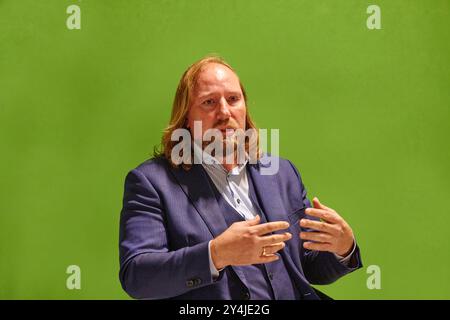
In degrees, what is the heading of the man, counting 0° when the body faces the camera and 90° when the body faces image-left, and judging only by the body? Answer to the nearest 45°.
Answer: approximately 315°
